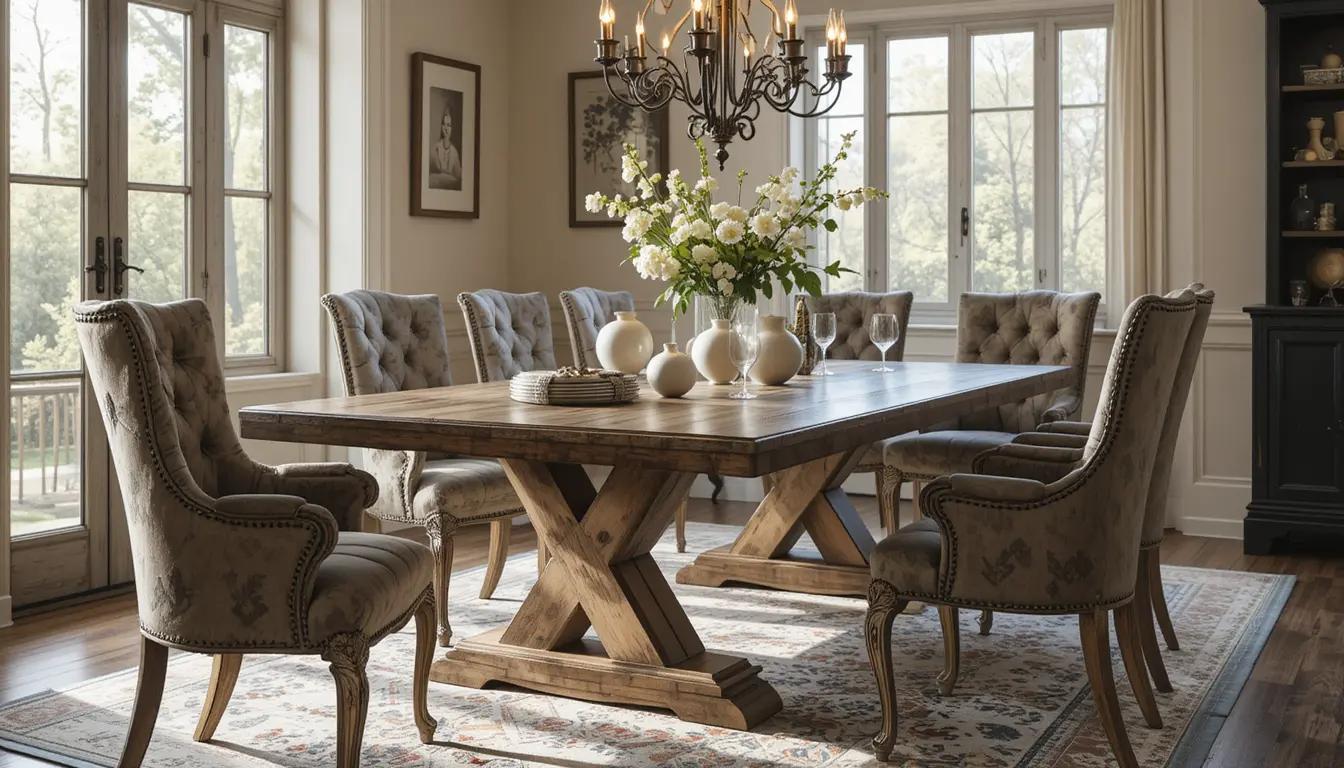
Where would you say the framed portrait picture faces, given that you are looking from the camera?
facing the viewer and to the right of the viewer

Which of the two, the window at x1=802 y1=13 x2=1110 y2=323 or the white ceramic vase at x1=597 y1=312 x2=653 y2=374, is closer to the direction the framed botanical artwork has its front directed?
the white ceramic vase

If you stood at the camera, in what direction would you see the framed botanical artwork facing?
facing the viewer

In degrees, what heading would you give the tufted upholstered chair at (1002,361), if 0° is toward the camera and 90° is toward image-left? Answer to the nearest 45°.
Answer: approximately 45°

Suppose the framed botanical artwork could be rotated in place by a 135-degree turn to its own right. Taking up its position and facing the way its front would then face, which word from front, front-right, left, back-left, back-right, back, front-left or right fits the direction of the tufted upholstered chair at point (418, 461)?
back-left

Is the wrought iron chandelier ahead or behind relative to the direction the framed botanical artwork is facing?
ahead

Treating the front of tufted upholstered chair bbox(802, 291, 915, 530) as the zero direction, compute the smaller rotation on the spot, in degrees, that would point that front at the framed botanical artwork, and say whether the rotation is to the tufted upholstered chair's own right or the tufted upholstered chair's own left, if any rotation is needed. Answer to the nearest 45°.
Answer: approximately 90° to the tufted upholstered chair's own right

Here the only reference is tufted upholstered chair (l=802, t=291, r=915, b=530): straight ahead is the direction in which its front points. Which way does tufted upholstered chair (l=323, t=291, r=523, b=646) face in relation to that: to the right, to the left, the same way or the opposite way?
to the left

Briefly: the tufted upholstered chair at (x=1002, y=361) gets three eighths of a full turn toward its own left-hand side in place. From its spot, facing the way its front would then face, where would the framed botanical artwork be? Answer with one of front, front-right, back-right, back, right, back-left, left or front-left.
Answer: back-left

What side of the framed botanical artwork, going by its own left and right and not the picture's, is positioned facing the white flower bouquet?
front

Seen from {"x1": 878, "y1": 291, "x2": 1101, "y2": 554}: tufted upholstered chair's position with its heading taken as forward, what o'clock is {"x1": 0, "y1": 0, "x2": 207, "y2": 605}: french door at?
The french door is roughly at 1 o'clock from the tufted upholstered chair.

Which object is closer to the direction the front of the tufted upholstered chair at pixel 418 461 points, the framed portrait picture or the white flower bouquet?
the white flower bouquet

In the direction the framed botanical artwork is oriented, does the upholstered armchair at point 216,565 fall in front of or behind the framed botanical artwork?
in front

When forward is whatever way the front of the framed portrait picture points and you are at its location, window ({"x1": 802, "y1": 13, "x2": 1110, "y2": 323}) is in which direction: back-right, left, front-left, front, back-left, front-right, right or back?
front-left
